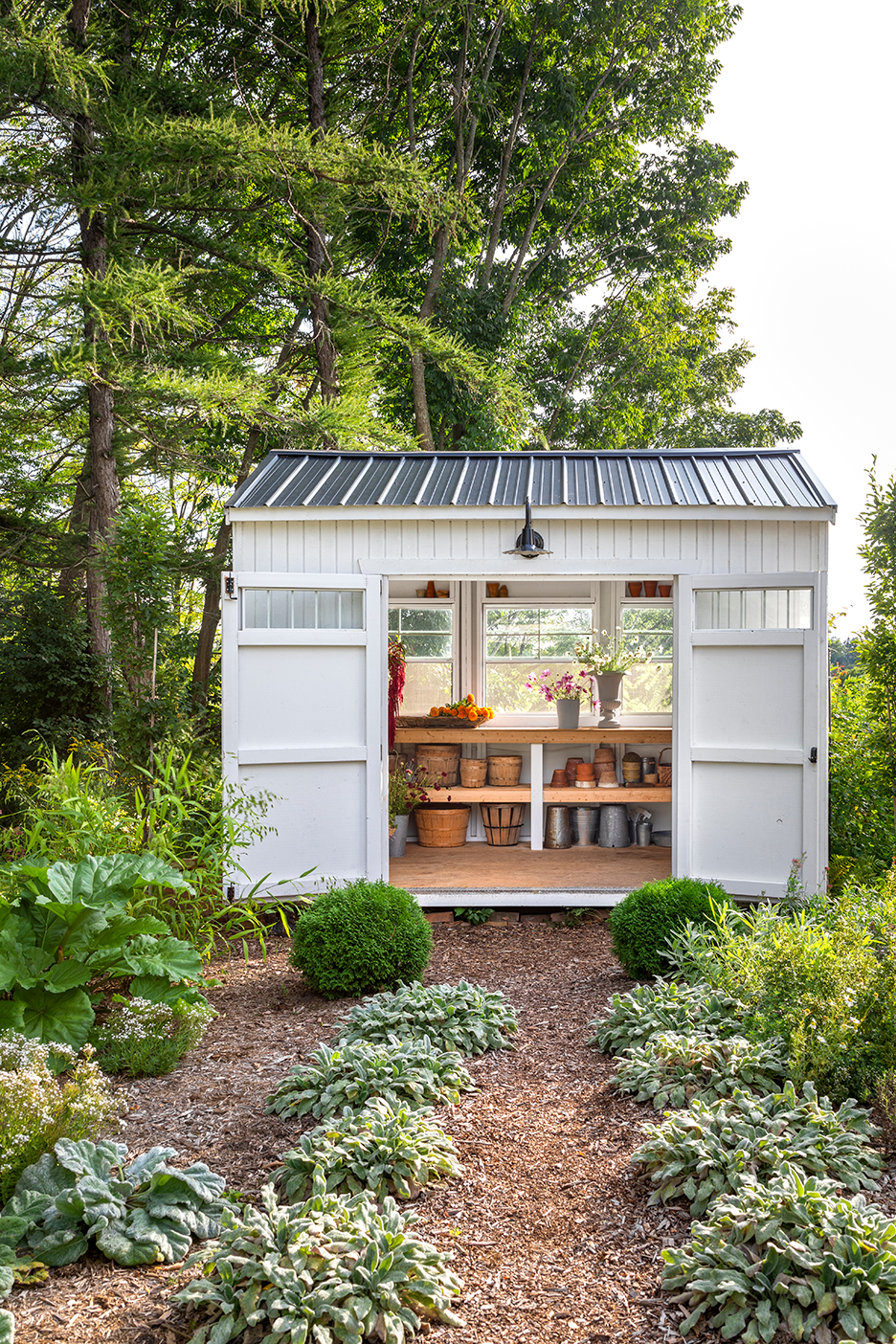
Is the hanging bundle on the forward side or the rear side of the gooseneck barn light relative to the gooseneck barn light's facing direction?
on the rear side

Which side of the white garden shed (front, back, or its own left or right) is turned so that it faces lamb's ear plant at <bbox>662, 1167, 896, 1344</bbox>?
front

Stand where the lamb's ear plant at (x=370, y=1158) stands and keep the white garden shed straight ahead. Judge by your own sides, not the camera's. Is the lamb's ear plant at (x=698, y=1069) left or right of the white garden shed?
right

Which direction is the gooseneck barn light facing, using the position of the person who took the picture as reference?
facing the viewer

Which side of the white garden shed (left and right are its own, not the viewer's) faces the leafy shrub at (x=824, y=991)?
front

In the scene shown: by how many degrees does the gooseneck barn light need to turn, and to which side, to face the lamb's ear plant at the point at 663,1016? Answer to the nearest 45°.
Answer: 0° — it already faces it

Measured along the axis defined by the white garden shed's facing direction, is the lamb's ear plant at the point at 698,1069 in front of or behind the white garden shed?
in front

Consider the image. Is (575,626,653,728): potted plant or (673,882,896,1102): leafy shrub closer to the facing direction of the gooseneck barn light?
the leafy shrub

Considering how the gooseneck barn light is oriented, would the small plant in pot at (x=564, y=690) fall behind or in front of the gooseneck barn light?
behind

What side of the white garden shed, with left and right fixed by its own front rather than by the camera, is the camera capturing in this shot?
front

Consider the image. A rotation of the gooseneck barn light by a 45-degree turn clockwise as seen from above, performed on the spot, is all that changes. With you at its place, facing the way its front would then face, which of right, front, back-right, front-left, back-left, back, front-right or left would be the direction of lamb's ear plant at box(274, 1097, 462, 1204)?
front-left
